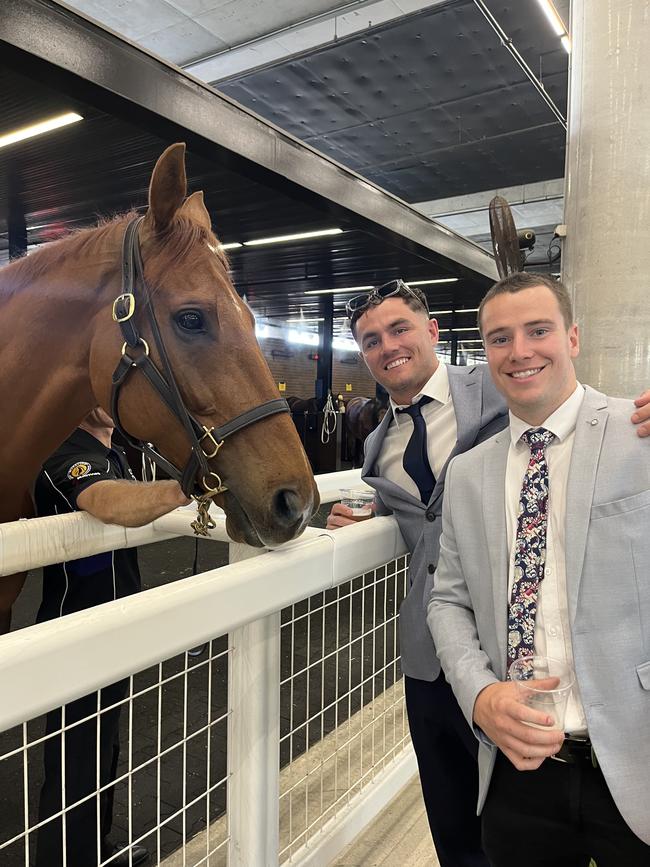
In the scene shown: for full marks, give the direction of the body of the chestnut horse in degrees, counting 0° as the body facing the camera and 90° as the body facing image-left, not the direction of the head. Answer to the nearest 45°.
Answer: approximately 270°

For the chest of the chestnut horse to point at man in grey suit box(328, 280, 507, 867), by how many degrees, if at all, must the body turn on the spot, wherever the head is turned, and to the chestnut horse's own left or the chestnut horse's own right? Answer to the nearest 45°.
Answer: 0° — it already faces them

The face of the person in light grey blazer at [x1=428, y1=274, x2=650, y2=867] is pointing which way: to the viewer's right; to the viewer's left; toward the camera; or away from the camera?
toward the camera

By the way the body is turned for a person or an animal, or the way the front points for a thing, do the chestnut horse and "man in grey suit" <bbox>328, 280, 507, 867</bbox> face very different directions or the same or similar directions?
very different directions

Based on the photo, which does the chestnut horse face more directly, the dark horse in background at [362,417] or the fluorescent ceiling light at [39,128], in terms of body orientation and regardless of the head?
the dark horse in background

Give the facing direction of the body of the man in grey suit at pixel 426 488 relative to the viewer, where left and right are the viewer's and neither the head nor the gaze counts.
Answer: facing the viewer and to the left of the viewer

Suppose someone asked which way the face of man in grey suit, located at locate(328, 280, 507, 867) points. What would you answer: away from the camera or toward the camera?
toward the camera
